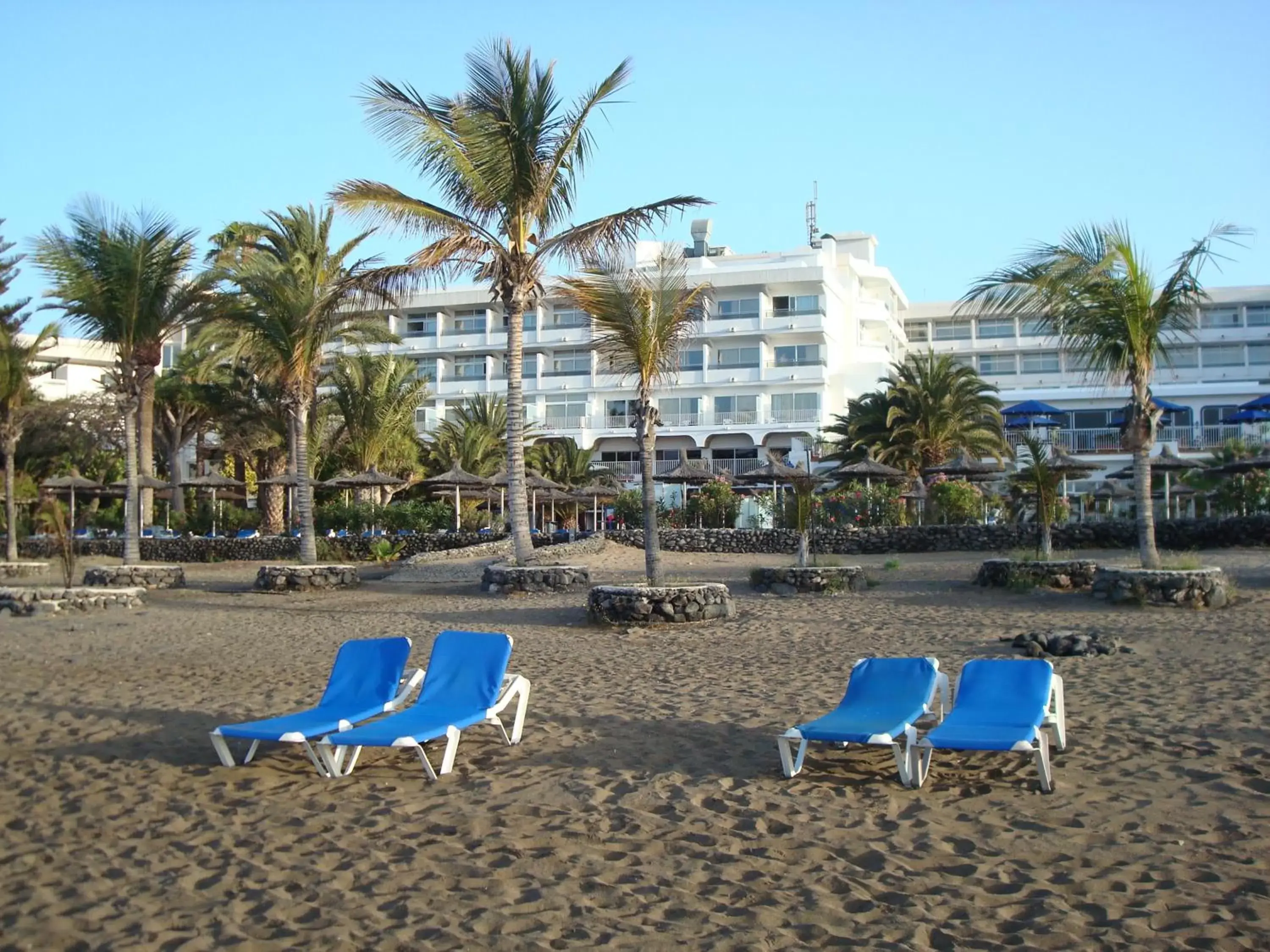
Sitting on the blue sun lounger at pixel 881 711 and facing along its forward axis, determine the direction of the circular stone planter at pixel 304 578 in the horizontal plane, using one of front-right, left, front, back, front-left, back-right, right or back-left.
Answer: right

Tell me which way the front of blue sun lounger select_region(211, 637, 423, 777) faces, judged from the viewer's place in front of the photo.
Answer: facing the viewer and to the left of the viewer

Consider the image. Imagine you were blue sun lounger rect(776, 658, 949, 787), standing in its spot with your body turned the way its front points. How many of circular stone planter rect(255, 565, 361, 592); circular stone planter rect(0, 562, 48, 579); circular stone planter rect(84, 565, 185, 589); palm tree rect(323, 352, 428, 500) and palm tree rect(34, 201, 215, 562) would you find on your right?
5

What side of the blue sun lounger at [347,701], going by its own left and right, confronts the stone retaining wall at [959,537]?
back

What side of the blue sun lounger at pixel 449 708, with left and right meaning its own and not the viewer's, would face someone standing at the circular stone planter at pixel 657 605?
back

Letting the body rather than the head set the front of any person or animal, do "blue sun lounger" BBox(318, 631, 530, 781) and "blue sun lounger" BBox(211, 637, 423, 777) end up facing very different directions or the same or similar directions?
same or similar directions

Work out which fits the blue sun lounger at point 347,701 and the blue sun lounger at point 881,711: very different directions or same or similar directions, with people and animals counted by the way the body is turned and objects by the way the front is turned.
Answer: same or similar directions

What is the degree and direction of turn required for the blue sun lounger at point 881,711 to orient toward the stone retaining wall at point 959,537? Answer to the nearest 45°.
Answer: approximately 135° to its right

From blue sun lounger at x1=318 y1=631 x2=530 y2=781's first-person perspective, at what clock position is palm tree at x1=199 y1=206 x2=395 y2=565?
The palm tree is roughly at 4 o'clock from the blue sun lounger.

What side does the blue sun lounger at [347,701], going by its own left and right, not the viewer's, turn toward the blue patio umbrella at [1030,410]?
back

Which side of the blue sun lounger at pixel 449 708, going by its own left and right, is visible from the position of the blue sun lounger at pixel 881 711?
left

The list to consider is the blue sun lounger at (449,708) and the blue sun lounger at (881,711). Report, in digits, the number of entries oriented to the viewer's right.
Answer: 0

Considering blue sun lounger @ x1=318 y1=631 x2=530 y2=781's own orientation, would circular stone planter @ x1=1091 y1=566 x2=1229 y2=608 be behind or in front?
behind

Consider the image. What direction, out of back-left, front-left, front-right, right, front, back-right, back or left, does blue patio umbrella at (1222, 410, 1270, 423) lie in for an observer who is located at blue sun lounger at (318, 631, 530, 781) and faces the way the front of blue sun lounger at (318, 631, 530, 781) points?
back

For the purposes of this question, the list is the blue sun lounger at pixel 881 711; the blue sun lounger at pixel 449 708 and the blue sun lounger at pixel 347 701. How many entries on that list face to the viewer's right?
0

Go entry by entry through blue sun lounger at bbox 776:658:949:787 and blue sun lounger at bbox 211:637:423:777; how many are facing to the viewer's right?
0

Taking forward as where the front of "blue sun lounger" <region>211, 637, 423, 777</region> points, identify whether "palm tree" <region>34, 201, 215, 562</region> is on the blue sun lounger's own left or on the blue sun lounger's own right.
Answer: on the blue sun lounger's own right

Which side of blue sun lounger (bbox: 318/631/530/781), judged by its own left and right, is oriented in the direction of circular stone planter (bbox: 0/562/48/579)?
right
